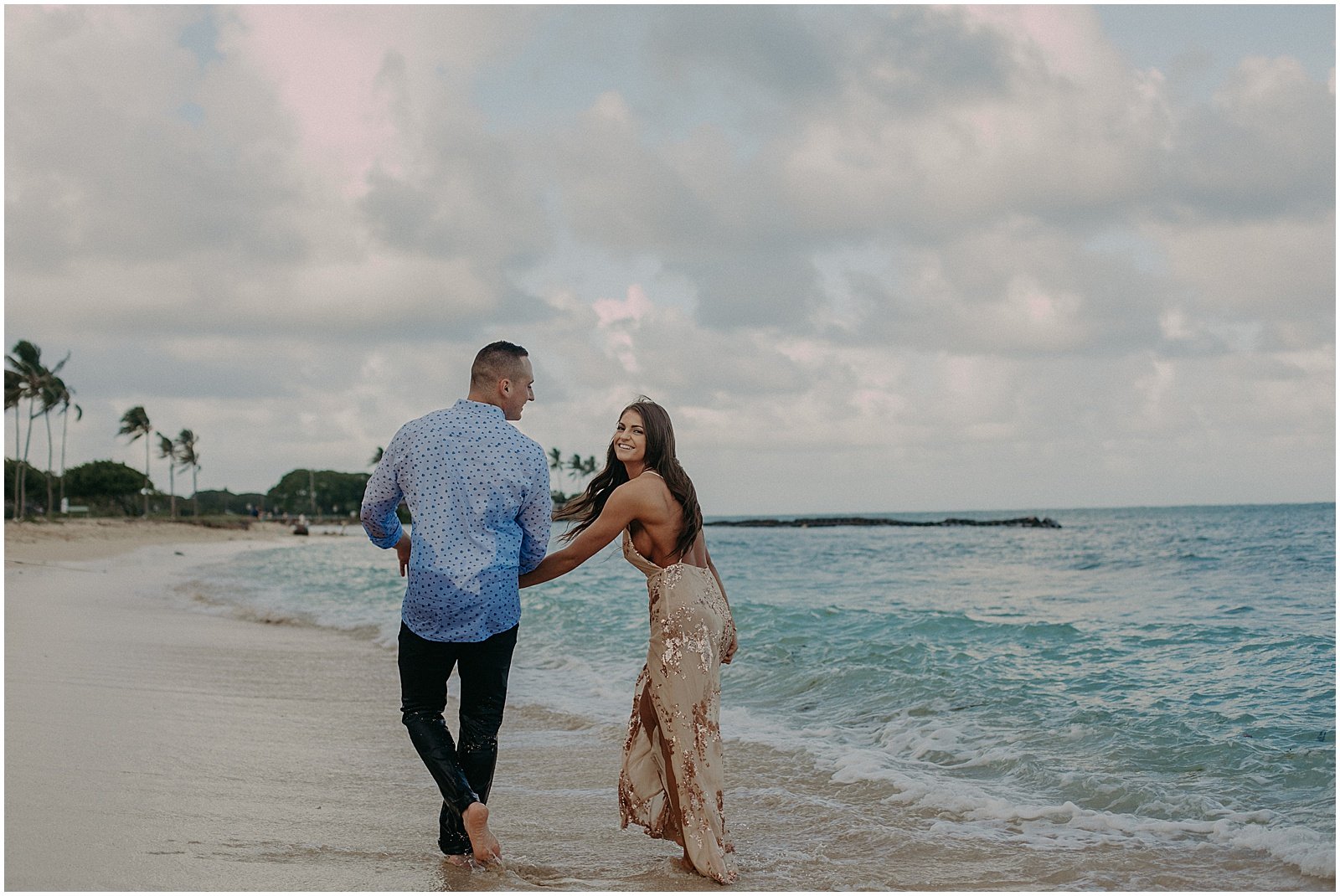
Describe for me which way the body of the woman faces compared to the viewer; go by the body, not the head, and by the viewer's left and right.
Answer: facing away from the viewer and to the left of the viewer

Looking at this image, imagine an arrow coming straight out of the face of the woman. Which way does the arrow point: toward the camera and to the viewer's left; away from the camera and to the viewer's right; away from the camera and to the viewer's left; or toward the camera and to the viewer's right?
toward the camera and to the viewer's left

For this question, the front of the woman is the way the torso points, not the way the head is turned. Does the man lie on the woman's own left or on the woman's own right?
on the woman's own left

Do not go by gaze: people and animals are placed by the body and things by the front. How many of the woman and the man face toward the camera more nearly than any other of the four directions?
0

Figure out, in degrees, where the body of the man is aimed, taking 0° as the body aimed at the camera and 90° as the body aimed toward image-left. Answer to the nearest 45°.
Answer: approximately 180°

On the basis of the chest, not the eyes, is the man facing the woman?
no
